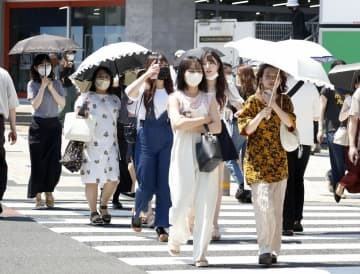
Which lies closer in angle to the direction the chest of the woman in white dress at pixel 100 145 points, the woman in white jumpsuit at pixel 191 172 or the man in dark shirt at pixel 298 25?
the woman in white jumpsuit

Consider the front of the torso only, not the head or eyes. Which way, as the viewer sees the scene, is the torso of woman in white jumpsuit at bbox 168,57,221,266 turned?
toward the camera

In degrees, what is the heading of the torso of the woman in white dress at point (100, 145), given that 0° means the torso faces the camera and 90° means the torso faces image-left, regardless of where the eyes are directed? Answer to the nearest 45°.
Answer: approximately 0°
